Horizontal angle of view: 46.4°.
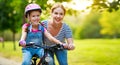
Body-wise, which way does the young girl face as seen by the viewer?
toward the camera
